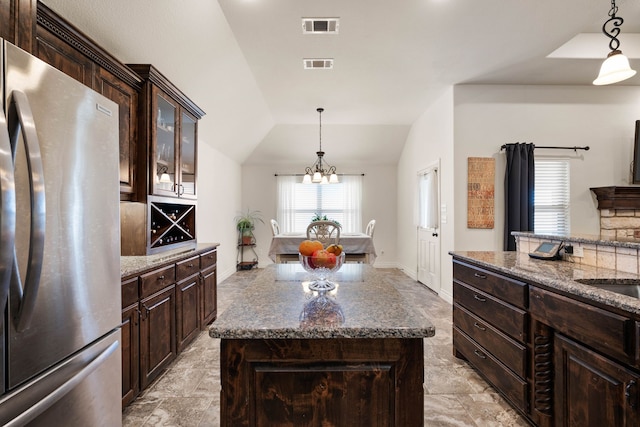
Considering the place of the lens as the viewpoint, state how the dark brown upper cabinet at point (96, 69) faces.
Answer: facing the viewer and to the right of the viewer

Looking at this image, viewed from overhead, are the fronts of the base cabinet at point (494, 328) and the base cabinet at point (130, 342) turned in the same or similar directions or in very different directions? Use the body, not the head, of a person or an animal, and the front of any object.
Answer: very different directions

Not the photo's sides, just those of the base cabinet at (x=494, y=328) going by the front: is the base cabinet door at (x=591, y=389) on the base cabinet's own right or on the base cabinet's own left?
on the base cabinet's own left

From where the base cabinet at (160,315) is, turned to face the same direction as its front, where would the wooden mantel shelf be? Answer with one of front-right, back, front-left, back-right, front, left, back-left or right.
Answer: front-left

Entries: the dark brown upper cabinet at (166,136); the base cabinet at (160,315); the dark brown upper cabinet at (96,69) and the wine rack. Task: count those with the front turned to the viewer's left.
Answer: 0

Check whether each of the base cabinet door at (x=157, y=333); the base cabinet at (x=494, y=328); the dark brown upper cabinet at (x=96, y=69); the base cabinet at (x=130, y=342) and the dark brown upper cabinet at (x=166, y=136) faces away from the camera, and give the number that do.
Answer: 0

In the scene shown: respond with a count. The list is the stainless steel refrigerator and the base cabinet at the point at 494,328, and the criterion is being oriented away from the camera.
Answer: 0

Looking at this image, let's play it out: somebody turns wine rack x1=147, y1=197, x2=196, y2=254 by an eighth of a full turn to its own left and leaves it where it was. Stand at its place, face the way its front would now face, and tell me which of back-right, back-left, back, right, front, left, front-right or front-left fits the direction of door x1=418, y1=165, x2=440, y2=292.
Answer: front

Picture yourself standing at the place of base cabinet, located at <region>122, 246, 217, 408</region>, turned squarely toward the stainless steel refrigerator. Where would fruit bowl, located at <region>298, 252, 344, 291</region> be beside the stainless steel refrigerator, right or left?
left

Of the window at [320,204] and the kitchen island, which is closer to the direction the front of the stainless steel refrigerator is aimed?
the kitchen island

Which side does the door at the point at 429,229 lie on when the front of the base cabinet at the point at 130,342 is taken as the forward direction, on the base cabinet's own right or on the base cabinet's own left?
on the base cabinet's own left

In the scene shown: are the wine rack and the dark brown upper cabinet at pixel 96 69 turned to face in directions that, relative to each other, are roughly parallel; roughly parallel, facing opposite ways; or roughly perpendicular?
roughly parallel

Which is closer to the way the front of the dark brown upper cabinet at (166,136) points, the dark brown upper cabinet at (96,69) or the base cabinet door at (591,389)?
the base cabinet door

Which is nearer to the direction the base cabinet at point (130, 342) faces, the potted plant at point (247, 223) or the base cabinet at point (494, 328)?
the base cabinet

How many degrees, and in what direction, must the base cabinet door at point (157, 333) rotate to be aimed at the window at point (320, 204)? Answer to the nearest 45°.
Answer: approximately 90° to its left

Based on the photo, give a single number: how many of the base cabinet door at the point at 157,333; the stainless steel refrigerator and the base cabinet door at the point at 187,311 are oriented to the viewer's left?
0

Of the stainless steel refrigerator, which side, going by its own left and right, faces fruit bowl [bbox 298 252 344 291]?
front

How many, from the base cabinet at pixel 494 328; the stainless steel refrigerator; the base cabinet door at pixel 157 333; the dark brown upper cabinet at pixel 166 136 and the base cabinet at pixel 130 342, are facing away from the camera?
0

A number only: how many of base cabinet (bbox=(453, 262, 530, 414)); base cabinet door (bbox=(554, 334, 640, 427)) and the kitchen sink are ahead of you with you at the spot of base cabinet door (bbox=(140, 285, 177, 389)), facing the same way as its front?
3

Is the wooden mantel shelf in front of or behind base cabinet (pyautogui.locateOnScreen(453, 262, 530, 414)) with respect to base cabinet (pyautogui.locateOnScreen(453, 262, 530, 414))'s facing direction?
behind

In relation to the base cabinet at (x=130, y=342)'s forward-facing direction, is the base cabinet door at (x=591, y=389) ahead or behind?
ahead

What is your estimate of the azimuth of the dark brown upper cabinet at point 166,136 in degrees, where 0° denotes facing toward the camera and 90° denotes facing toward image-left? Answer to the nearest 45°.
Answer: approximately 315°
